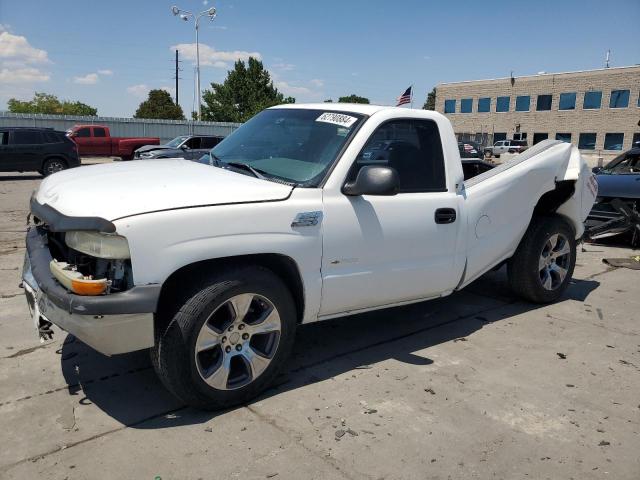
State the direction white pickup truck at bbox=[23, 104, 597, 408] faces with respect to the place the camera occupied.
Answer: facing the viewer and to the left of the viewer

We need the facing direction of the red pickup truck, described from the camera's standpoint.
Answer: facing to the left of the viewer

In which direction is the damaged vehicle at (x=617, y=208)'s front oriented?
to the viewer's left

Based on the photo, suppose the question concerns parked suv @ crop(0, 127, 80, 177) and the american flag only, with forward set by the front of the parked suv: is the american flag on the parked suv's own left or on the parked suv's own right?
on the parked suv's own left

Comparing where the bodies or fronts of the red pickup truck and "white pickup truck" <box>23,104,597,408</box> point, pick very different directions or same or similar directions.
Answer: same or similar directions

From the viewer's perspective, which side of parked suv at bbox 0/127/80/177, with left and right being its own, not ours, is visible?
left

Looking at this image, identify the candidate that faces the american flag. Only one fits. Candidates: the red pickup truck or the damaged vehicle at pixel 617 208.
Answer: the damaged vehicle

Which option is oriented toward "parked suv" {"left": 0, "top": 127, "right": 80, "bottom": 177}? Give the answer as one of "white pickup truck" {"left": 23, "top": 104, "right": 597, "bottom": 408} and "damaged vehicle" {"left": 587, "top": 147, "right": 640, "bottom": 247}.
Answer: the damaged vehicle

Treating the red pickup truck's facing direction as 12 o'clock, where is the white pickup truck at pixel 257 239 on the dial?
The white pickup truck is roughly at 9 o'clock from the red pickup truck.

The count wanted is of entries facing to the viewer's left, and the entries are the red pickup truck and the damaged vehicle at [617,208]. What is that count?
2
